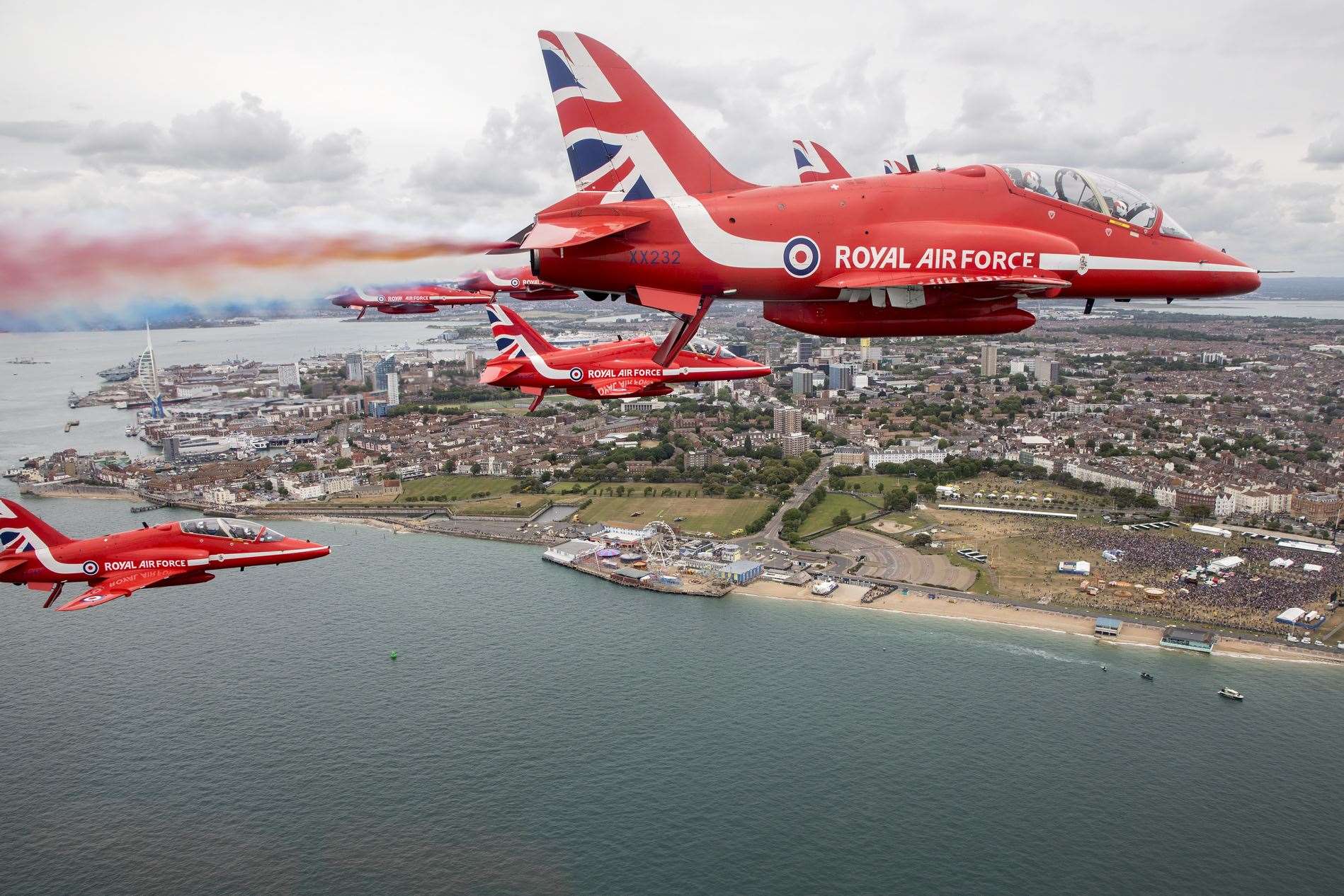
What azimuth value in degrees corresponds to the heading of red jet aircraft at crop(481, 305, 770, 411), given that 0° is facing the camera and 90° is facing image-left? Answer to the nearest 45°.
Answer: approximately 270°

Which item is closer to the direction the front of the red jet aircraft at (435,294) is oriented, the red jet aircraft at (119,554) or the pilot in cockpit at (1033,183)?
the pilot in cockpit

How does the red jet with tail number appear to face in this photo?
to the viewer's right

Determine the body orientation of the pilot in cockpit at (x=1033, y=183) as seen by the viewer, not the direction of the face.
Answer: to the viewer's right

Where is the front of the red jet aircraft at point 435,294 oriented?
to the viewer's right

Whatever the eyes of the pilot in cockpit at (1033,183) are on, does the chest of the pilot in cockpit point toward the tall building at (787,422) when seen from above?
no

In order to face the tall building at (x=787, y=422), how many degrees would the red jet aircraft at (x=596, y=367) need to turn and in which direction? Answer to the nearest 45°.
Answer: approximately 90° to its left

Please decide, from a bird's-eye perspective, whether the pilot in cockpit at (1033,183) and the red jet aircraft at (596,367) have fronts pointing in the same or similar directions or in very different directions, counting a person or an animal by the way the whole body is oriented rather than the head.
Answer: same or similar directions

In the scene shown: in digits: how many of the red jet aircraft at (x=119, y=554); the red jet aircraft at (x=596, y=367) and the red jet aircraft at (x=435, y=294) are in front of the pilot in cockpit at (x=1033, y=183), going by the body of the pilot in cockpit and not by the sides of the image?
0

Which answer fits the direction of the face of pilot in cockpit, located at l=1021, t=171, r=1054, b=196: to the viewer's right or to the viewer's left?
to the viewer's right

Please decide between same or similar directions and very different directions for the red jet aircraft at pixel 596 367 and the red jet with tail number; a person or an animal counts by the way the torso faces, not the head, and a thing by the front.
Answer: same or similar directions

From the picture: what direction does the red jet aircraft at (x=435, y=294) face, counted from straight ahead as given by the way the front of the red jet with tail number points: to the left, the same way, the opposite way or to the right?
the same way

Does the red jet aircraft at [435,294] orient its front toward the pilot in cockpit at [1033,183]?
no

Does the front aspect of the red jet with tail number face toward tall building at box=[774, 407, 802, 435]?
no

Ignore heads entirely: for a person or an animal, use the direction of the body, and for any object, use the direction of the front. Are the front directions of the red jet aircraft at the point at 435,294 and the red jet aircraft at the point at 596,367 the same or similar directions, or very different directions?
same or similar directions
